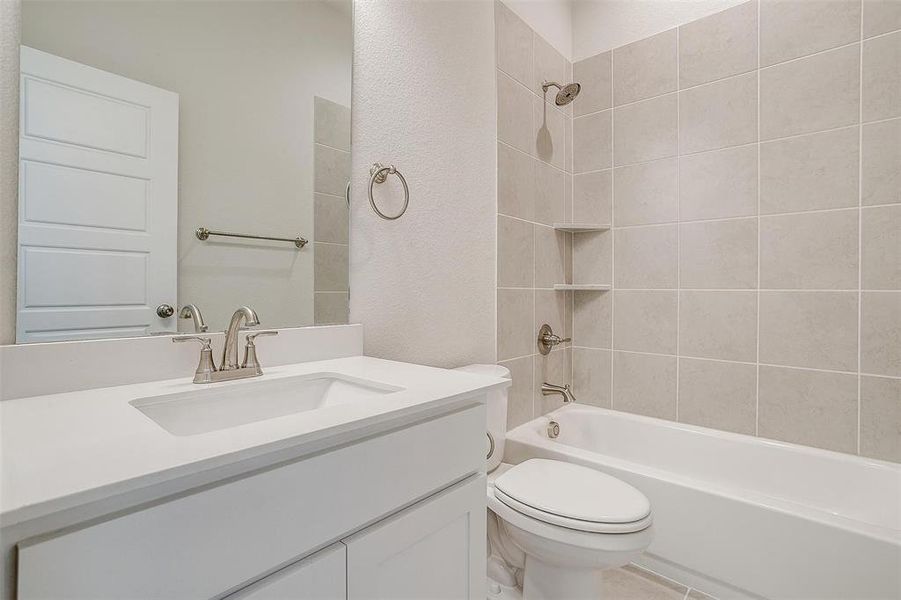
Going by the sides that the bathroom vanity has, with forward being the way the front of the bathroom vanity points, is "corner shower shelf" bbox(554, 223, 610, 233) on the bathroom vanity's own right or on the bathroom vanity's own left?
on the bathroom vanity's own left

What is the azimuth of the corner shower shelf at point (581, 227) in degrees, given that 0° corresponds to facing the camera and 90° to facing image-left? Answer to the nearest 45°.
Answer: approximately 0°

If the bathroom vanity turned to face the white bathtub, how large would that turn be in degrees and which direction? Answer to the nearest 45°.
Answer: approximately 45° to its left

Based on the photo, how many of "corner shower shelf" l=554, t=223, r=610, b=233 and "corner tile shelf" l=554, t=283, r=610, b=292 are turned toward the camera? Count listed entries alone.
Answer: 2

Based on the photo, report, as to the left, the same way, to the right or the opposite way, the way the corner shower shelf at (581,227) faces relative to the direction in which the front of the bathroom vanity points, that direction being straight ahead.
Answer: to the right

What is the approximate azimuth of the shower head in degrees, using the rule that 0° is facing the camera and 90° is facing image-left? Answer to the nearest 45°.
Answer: approximately 315°

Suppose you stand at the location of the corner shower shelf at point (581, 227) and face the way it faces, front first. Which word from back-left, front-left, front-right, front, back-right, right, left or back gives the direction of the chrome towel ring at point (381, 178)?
front-right

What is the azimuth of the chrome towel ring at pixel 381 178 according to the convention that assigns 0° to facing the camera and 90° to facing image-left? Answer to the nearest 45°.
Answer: approximately 315°
